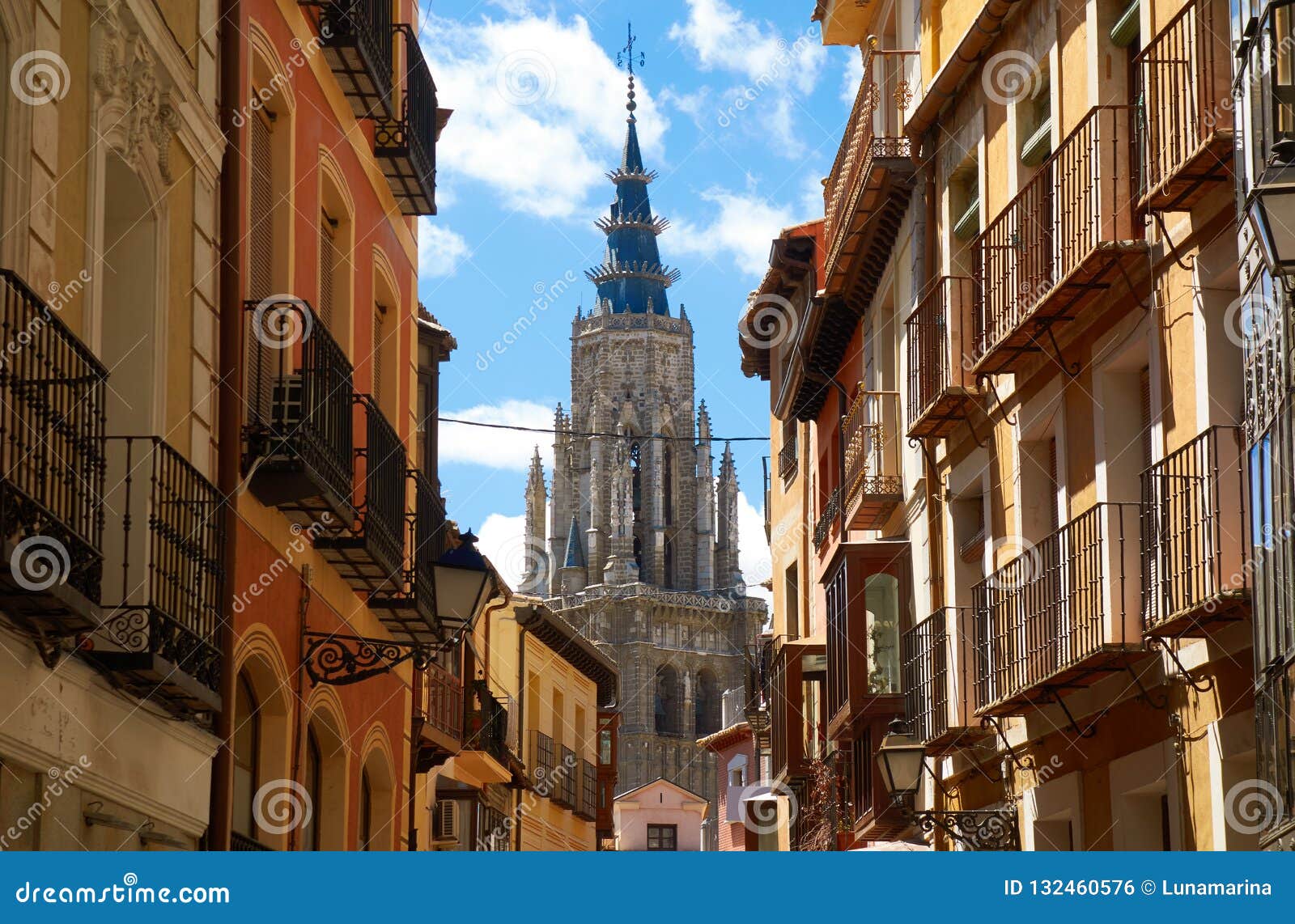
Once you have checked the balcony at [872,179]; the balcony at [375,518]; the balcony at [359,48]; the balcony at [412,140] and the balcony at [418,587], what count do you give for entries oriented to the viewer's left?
1

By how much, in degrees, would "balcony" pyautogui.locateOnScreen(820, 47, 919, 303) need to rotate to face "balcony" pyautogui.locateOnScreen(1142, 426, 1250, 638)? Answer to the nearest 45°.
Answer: approximately 90° to its left

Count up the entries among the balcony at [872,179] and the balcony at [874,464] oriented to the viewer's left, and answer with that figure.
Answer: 2

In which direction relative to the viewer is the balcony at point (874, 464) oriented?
to the viewer's left

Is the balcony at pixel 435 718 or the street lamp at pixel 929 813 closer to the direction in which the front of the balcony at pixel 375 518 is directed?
the street lamp

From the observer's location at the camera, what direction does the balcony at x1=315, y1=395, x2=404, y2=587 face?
facing to the right of the viewer

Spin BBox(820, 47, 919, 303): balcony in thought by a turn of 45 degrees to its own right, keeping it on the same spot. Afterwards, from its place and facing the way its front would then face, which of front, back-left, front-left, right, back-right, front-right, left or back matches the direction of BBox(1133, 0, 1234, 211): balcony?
back-left

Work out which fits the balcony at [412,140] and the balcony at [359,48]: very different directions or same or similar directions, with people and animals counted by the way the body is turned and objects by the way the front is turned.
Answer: same or similar directions

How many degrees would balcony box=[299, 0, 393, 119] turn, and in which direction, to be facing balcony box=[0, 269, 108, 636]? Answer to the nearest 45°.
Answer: approximately 90° to its right

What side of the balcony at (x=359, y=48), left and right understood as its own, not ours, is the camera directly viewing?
right

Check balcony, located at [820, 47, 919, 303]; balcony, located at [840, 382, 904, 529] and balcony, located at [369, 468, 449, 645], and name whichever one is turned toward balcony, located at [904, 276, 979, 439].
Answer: balcony, located at [369, 468, 449, 645]

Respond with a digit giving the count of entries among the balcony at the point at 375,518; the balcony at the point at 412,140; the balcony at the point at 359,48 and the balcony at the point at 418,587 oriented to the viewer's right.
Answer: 4

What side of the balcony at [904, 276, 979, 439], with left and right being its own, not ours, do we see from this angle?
left

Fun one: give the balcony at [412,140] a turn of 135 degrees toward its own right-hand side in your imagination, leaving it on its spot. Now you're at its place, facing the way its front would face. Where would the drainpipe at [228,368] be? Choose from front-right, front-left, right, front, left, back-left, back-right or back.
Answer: front-left

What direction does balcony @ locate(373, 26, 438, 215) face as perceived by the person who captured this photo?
facing to the right of the viewer

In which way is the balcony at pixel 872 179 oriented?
to the viewer's left

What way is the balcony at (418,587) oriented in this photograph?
to the viewer's right

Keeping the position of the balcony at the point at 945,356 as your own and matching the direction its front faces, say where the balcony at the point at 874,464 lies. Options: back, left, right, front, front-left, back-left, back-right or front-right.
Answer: right

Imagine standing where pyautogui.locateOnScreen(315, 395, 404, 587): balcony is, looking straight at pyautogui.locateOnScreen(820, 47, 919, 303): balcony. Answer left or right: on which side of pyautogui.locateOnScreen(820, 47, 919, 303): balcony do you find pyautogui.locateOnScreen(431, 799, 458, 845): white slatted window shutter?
left
